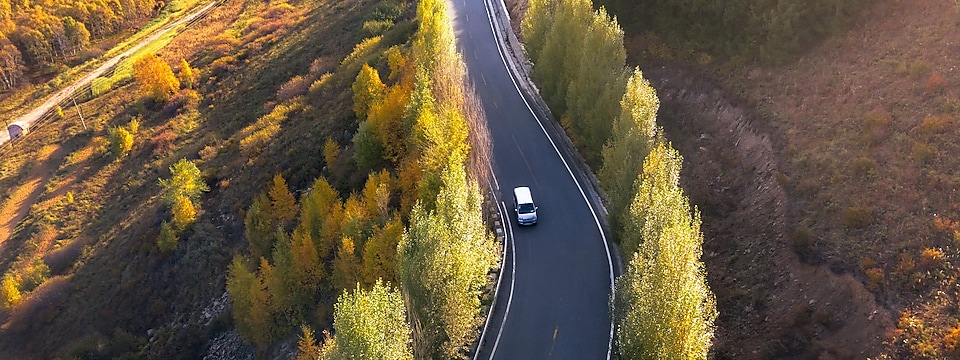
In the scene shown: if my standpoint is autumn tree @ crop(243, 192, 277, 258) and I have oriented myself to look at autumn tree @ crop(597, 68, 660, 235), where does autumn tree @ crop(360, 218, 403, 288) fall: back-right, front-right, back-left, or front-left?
front-right

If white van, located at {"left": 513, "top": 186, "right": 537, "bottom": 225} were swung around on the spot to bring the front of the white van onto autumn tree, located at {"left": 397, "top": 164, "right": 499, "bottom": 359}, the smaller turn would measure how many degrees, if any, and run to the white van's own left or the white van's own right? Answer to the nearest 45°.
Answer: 0° — it already faces it

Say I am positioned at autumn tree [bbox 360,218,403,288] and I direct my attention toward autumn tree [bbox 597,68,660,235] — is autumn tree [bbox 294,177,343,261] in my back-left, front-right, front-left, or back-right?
back-left

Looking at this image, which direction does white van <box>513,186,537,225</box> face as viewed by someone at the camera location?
facing the viewer

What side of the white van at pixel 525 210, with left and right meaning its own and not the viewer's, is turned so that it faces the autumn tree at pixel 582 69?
back

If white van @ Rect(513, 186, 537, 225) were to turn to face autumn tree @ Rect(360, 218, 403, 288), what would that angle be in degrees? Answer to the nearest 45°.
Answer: approximately 45° to its right

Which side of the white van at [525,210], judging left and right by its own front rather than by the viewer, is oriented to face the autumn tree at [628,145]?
left

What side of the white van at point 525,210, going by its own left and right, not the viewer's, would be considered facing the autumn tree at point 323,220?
right

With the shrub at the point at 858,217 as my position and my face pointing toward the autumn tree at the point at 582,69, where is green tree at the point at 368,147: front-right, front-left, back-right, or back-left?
front-left

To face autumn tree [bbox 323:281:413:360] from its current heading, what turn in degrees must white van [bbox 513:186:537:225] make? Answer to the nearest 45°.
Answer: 0° — it already faces it

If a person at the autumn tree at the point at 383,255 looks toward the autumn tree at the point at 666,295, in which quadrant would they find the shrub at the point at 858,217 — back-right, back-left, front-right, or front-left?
front-left

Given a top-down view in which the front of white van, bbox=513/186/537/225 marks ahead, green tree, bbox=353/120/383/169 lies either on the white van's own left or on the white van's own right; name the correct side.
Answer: on the white van's own right

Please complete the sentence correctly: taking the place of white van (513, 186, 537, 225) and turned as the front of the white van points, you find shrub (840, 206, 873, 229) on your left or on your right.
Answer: on your left

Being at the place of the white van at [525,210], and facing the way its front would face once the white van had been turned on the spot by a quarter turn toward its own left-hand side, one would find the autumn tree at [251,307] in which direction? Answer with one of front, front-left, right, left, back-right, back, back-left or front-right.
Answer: back

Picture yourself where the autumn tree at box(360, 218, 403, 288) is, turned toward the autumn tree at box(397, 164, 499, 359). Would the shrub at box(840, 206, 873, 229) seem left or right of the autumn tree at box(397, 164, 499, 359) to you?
left

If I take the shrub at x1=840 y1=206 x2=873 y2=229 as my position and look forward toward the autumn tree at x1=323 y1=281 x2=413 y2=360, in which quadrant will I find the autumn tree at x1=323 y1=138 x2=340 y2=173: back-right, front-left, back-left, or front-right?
front-right

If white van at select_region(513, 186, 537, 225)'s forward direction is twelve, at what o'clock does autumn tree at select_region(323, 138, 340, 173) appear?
The autumn tree is roughly at 4 o'clock from the white van.
